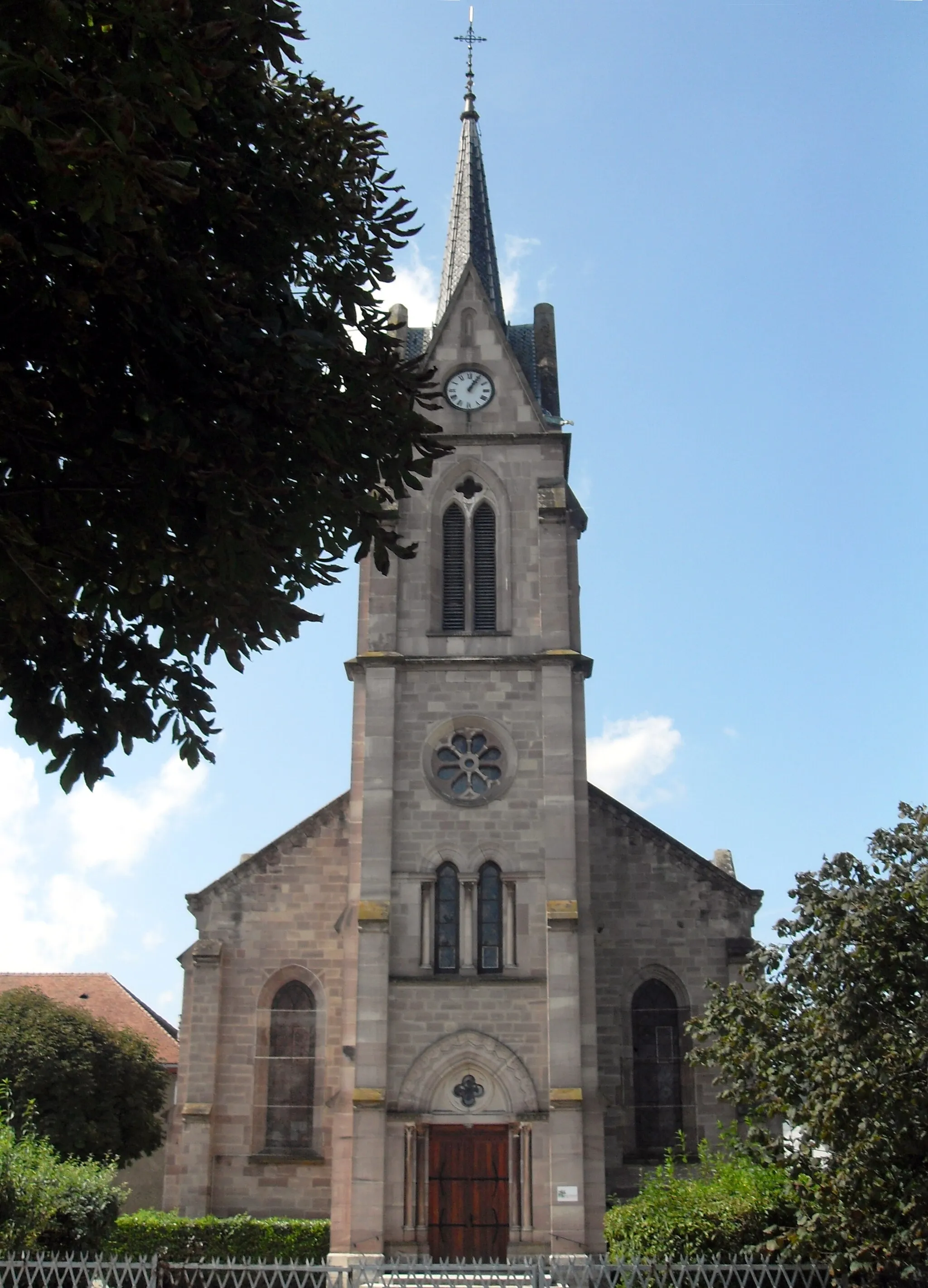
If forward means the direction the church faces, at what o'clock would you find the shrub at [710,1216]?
The shrub is roughly at 11 o'clock from the church.

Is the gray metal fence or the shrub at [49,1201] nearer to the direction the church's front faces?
the gray metal fence

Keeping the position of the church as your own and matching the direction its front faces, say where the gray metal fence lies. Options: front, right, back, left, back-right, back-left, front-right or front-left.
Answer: front

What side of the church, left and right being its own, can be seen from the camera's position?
front
